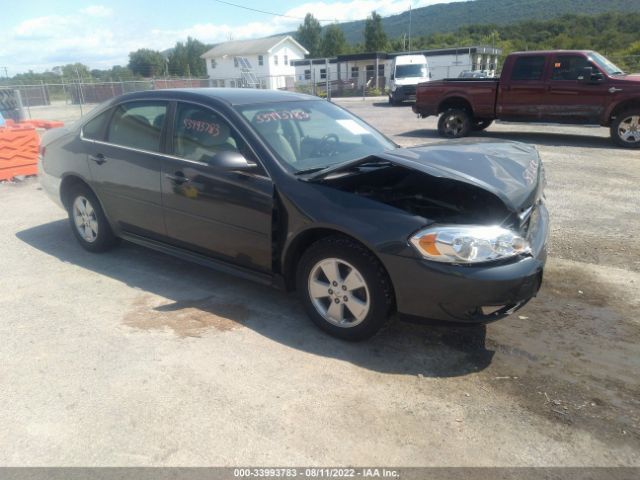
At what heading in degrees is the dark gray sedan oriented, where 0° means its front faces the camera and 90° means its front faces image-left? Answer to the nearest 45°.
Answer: approximately 315°

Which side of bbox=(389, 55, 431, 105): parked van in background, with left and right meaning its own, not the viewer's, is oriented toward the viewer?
front

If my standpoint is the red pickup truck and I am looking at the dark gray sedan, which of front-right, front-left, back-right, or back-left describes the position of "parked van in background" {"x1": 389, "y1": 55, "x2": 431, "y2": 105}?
back-right

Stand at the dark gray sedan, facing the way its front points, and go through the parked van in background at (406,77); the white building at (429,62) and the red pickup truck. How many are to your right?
0

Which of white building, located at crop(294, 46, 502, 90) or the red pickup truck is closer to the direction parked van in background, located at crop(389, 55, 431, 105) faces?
the red pickup truck

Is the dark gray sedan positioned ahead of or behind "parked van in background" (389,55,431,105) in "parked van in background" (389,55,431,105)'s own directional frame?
ahead

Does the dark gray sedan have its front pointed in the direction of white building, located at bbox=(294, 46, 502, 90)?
no

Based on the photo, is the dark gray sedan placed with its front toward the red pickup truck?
no

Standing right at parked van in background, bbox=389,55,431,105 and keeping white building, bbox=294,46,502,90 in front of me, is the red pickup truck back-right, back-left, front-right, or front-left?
back-right

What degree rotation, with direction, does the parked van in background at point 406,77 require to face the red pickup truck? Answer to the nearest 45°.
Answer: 0° — it already faces it

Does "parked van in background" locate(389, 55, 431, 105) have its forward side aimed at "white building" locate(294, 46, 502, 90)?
no

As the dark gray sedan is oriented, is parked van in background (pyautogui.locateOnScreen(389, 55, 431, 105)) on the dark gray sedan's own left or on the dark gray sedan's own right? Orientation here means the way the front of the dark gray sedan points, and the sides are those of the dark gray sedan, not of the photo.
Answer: on the dark gray sedan's own left

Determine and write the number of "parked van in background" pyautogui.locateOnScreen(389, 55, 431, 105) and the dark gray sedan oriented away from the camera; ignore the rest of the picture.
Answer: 0
